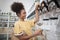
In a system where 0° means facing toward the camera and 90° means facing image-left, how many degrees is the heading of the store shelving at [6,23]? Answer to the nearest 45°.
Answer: approximately 0°
